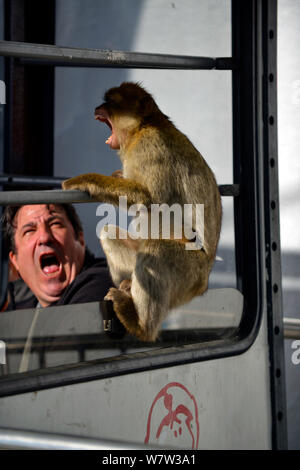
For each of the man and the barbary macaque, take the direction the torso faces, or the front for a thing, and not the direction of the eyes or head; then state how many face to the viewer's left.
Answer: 1

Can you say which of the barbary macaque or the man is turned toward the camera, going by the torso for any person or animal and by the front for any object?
the man

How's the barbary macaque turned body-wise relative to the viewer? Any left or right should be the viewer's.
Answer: facing to the left of the viewer

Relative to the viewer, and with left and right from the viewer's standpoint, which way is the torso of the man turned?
facing the viewer

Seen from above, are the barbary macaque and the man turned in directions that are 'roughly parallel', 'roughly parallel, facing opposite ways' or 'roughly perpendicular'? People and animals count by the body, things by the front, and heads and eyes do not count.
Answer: roughly perpendicular

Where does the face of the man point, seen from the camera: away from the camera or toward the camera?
toward the camera

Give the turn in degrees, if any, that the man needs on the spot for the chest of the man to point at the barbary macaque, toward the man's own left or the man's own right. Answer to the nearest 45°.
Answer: approximately 45° to the man's own left

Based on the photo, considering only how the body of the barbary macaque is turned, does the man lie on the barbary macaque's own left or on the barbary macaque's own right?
on the barbary macaque's own right
